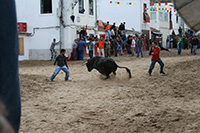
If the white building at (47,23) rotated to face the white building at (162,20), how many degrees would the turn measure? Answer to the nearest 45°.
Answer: approximately 135° to its left

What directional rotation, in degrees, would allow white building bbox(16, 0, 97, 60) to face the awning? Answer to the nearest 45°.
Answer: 0° — it already faces it

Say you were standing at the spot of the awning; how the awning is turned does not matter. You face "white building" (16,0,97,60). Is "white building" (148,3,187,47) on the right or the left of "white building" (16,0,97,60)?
right

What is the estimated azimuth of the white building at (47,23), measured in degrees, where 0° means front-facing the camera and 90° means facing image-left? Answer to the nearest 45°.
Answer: approximately 0°

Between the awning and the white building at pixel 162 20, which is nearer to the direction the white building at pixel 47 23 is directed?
the awning
